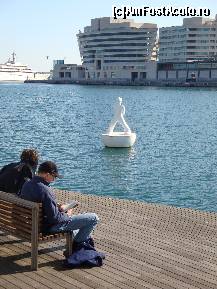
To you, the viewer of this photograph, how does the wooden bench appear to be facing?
facing away from the viewer and to the right of the viewer

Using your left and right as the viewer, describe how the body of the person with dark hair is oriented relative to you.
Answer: facing away from the viewer and to the right of the viewer

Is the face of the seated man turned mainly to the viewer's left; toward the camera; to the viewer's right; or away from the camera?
to the viewer's right

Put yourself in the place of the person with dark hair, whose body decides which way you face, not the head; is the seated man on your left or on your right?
on your right
